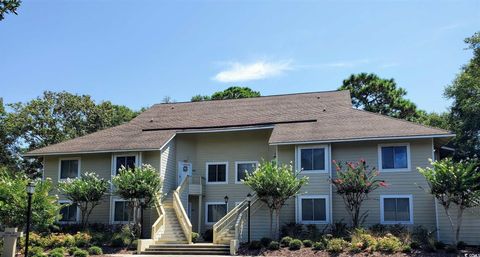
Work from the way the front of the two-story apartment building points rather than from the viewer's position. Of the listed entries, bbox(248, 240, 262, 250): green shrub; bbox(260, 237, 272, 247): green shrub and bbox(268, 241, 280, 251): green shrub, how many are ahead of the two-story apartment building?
3

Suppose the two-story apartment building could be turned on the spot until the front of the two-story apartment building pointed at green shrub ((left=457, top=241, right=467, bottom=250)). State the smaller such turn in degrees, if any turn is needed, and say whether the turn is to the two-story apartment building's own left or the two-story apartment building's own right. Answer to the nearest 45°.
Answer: approximately 45° to the two-story apartment building's own left

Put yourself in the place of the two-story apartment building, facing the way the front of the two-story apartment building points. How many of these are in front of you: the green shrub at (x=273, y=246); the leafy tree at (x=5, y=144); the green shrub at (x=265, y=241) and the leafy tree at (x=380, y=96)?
2

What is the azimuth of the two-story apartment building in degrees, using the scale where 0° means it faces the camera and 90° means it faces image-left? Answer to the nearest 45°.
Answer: approximately 0°

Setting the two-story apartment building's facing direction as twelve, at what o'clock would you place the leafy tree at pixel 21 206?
The leafy tree is roughly at 2 o'clock from the two-story apartment building.

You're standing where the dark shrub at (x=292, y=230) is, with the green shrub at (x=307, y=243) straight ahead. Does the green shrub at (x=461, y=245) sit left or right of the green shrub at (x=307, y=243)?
left

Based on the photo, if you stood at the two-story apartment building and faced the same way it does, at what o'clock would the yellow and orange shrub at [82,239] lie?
The yellow and orange shrub is roughly at 2 o'clock from the two-story apartment building.

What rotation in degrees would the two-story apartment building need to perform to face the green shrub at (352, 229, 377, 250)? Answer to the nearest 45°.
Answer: approximately 45° to its left

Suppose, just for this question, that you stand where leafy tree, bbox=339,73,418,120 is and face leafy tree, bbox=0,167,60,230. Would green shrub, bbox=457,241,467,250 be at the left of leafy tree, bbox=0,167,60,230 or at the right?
left

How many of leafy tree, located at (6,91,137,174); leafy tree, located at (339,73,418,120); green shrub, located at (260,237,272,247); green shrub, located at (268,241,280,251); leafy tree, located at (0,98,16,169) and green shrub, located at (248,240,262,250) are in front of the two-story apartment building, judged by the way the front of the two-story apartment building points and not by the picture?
3

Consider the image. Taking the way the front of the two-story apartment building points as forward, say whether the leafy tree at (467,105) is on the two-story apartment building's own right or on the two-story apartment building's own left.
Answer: on the two-story apartment building's own left

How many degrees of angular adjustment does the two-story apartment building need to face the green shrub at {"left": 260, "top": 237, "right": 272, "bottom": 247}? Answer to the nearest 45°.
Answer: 0° — it already faces it

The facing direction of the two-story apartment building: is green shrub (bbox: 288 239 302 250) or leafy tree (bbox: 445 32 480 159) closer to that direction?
the green shrub

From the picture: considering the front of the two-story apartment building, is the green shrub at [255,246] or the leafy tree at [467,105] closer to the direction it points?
the green shrub

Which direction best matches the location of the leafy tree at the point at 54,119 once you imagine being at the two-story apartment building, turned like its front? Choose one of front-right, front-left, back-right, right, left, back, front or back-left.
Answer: back-right

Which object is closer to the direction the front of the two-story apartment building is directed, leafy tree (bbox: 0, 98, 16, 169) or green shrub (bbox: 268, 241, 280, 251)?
the green shrub

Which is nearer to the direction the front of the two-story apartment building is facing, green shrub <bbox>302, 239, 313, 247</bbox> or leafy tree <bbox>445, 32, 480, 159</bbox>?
the green shrub
